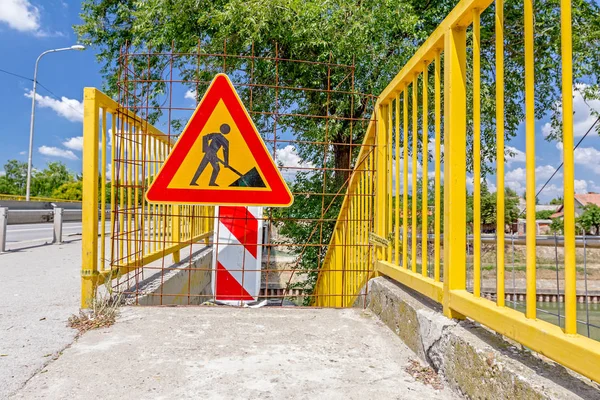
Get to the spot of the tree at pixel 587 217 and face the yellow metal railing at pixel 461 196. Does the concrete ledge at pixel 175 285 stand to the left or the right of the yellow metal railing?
right

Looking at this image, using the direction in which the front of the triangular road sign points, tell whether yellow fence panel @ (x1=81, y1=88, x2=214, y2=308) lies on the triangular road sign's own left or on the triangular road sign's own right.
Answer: on the triangular road sign's own right

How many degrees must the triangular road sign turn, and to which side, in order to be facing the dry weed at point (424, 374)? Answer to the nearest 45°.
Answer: approximately 45° to its left

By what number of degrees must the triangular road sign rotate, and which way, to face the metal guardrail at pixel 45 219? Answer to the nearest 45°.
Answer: approximately 135° to its right

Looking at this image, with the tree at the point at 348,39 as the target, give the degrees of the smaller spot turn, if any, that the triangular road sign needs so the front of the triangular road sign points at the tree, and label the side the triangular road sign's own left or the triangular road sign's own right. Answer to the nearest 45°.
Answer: approximately 135° to the triangular road sign's own left

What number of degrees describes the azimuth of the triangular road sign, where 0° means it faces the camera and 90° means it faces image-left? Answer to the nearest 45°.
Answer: approximately 0°

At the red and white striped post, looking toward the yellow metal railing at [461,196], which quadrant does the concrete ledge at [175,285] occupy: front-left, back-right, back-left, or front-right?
back-right

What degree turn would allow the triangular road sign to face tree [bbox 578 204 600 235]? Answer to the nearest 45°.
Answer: approximately 90° to its left

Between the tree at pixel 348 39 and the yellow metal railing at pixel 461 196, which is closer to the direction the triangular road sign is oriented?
the yellow metal railing
